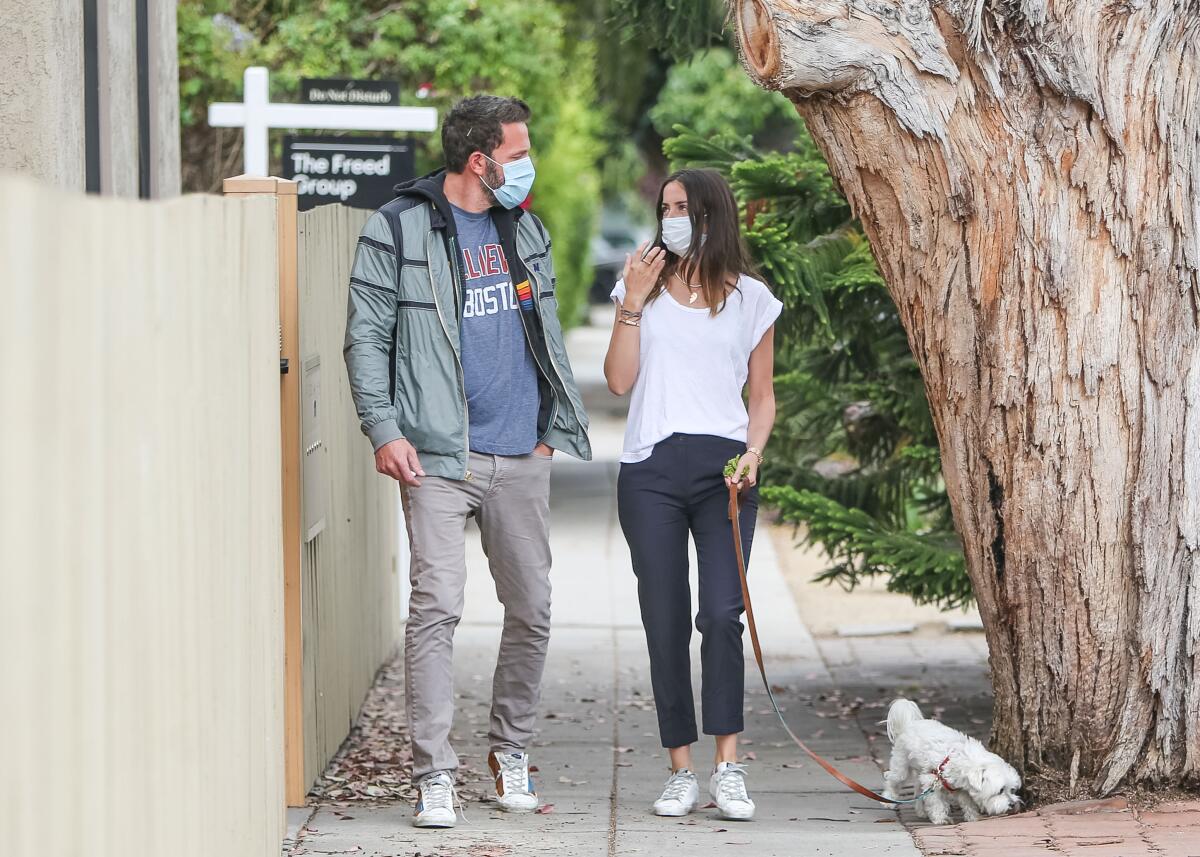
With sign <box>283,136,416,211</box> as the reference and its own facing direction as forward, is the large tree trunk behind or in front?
in front

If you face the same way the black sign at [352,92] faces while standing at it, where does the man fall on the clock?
The man is roughly at 12 o'clock from the black sign.

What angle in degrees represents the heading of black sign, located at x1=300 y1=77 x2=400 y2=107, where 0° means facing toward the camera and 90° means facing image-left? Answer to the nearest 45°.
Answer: approximately 0°

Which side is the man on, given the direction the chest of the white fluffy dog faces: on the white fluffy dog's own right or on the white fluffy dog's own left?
on the white fluffy dog's own right

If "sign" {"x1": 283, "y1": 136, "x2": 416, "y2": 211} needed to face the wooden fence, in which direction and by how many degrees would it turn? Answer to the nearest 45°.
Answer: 0° — it already faces it

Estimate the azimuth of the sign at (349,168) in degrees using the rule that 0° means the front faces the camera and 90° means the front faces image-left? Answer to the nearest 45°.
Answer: approximately 0°

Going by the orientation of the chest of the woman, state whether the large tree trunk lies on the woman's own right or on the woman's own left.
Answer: on the woman's own left

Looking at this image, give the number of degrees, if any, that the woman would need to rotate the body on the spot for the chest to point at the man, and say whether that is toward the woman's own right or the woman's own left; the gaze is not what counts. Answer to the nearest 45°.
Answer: approximately 90° to the woman's own right
